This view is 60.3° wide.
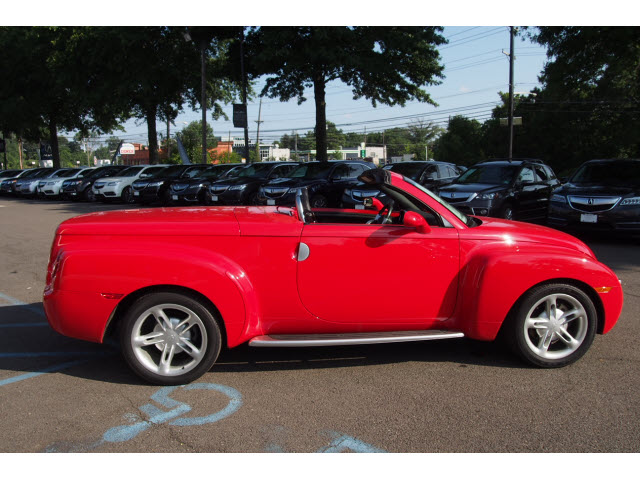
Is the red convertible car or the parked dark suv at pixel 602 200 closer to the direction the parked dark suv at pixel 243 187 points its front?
the red convertible car

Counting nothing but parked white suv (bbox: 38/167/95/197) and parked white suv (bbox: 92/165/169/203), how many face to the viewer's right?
0

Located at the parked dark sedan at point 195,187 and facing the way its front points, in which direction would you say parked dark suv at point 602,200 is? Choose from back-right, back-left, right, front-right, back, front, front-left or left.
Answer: left

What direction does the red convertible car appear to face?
to the viewer's right

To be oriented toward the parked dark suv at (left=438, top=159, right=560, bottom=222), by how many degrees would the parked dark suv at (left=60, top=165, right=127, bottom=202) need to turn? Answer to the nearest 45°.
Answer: approximately 90° to its left

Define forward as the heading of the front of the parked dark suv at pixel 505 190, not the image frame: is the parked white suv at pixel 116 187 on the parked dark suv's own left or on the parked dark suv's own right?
on the parked dark suv's own right

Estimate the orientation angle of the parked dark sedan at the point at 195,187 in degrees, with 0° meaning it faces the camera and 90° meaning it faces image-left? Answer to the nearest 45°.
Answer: approximately 45°

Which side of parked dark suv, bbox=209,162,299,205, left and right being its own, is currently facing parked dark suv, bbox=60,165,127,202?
right

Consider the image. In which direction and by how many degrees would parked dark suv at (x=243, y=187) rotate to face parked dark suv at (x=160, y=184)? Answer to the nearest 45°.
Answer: approximately 90° to its right

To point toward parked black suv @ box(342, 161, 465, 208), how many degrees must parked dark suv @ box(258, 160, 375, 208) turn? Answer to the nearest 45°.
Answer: approximately 135° to its left

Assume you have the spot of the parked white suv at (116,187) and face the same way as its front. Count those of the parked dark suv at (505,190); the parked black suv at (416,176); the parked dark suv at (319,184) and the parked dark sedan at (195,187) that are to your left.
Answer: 4

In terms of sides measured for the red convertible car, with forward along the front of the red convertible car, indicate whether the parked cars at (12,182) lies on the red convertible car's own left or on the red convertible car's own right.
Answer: on the red convertible car's own left

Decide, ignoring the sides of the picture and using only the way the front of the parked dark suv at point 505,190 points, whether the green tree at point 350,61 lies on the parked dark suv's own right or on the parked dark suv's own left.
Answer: on the parked dark suv's own right

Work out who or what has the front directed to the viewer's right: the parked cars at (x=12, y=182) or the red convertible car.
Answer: the red convertible car

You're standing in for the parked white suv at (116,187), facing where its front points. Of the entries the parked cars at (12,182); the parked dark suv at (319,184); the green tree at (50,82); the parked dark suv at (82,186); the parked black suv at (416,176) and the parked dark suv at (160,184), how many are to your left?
3

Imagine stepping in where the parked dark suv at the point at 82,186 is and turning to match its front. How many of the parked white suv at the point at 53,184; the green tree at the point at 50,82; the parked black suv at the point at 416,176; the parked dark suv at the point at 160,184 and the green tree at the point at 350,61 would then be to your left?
3

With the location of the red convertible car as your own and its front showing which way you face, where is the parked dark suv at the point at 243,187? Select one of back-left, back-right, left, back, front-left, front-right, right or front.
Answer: left

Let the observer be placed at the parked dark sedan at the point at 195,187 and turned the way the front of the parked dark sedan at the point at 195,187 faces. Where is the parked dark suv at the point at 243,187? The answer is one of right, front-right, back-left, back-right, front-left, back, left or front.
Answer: left
